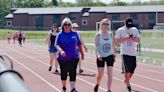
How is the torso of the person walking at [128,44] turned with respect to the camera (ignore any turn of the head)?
toward the camera

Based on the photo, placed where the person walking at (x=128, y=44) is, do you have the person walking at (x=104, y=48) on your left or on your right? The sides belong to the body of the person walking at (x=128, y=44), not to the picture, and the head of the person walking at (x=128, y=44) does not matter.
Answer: on your right

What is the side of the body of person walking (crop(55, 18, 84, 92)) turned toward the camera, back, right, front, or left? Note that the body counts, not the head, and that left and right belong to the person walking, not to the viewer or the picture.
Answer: front

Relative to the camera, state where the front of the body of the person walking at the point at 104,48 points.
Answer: toward the camera

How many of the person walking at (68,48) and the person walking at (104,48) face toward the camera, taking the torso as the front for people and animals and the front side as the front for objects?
2

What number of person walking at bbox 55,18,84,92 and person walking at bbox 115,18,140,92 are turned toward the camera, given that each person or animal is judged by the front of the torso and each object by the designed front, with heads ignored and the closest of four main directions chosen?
2

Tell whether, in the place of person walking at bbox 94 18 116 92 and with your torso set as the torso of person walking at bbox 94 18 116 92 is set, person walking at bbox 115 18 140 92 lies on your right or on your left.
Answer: on your left
